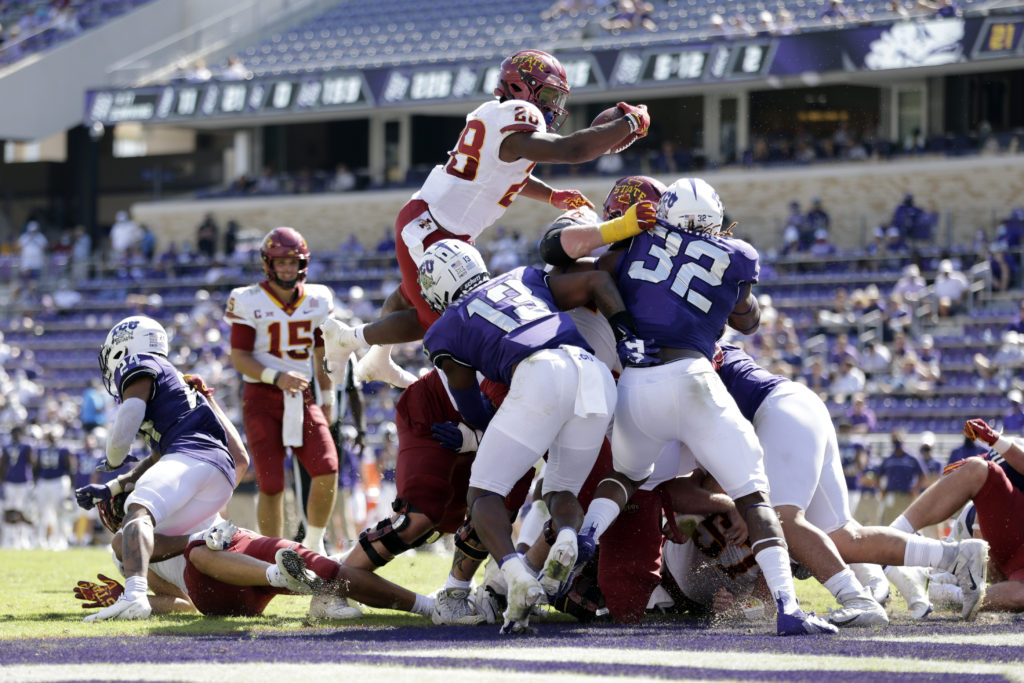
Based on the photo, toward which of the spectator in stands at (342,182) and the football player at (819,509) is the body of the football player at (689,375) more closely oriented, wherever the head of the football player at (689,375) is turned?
the spectator in stands

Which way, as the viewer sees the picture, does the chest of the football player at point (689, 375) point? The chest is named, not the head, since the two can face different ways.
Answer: away from the camera

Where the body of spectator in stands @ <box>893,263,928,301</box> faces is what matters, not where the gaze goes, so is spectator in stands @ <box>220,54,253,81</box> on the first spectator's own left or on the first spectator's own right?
on the first spectator's own right

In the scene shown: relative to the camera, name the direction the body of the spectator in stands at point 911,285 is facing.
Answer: toward the camera

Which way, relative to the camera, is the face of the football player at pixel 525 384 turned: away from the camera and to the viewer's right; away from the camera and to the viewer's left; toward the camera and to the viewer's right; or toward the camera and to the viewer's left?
away from the camera and to the viewer's left

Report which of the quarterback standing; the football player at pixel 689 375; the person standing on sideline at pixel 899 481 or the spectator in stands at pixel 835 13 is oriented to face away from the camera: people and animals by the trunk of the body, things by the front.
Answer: the football player

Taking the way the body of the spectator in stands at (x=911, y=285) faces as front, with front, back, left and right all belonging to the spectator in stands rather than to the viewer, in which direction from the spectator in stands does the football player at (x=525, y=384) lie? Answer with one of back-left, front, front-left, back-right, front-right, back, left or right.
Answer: front

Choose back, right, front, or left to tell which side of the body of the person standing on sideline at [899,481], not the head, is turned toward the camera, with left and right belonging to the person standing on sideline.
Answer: front

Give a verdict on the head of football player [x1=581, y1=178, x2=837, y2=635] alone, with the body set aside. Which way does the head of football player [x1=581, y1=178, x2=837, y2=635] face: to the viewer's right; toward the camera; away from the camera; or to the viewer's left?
away from the camera

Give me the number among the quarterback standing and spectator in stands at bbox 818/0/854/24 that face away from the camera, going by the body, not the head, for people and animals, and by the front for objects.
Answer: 0

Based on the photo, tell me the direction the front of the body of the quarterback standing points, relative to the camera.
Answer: toward the camera
